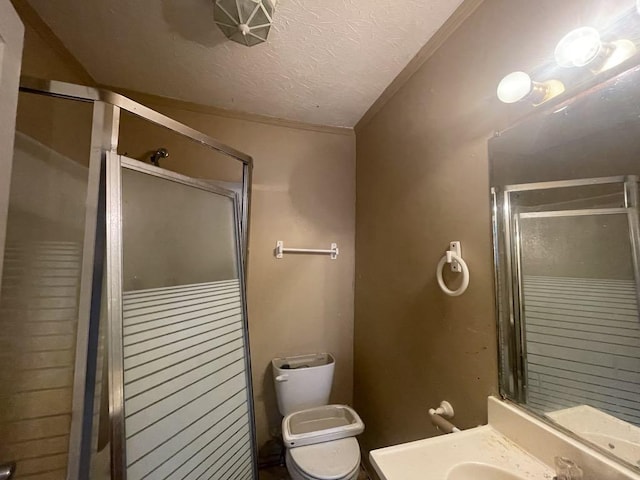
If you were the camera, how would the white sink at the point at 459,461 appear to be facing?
facing the viewer and to the left of the viewer

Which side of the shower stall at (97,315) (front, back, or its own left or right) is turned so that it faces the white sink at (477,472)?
front

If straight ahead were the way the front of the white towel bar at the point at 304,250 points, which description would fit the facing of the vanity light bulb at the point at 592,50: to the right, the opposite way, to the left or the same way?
to the right

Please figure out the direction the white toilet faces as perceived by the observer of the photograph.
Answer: facing the viewer

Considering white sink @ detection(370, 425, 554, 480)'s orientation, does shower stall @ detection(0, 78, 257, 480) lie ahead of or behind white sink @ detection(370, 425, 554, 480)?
ahead

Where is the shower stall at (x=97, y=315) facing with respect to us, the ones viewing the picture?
facing the viewer and to the right of the viewer

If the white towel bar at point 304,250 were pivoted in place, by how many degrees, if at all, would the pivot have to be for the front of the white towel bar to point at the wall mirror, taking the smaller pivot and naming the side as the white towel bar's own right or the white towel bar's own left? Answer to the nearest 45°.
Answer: approximately 45° to the white towel bar's own left

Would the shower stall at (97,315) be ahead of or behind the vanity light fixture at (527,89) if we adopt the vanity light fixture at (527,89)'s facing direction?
ahead

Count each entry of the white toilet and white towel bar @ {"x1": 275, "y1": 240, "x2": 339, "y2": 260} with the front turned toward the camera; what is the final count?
2

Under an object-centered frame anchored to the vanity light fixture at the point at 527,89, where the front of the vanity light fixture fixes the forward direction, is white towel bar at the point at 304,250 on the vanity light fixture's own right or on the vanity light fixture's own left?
on the vanity light fixture's own right

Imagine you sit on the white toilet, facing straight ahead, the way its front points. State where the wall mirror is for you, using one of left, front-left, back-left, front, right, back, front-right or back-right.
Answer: front-left

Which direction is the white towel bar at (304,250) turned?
toward the camera
